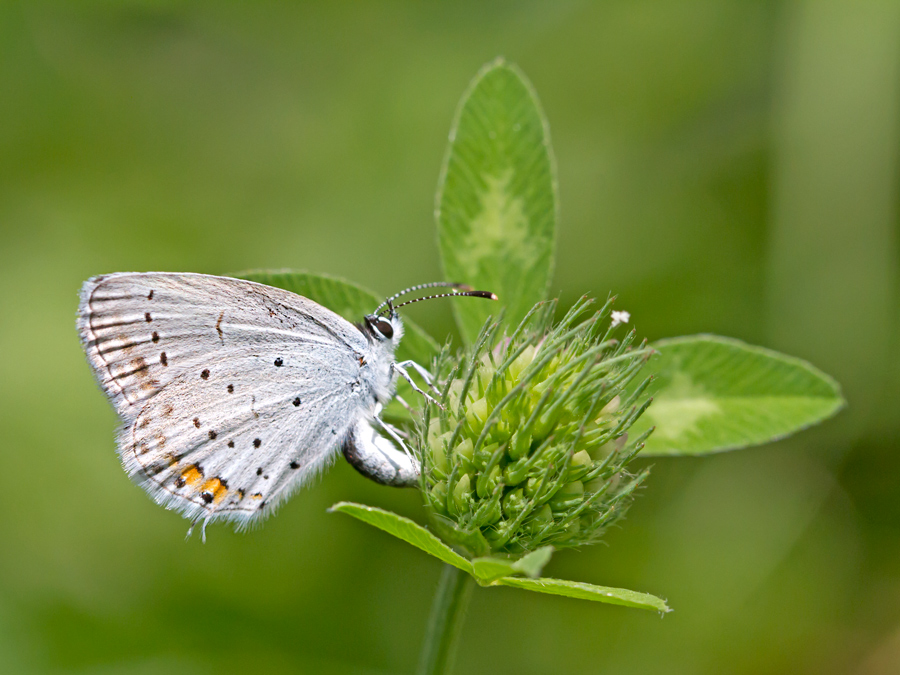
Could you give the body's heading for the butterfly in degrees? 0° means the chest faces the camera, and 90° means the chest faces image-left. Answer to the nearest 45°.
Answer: approximately 270°
